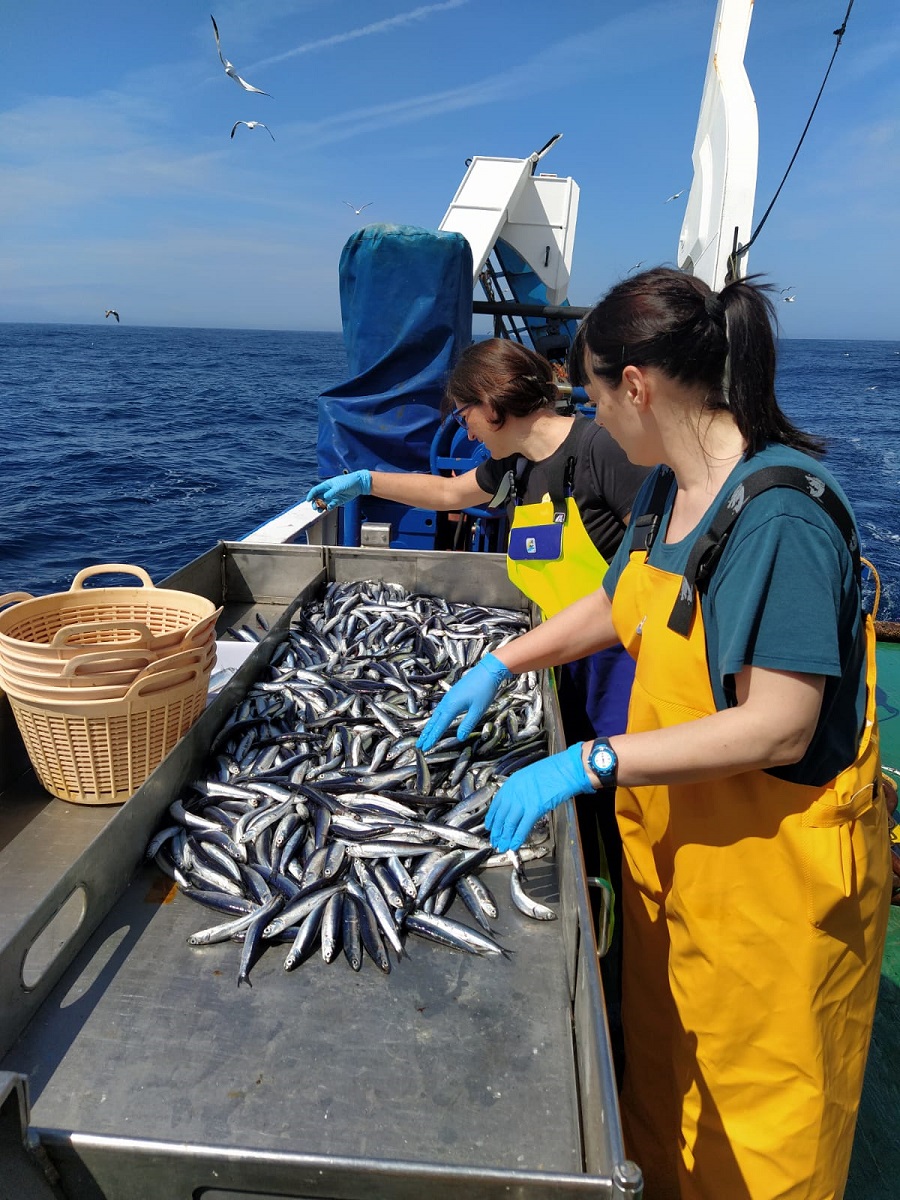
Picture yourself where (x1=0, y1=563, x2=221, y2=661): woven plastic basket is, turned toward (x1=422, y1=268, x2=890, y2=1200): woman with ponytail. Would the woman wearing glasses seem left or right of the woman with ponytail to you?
left

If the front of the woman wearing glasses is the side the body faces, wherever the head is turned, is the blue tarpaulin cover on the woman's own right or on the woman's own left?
on the woman's own right

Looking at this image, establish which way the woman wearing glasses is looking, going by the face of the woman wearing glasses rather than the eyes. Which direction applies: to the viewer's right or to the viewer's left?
to the viewer's left

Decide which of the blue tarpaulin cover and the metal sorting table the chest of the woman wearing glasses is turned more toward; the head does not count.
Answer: the metal sorting table

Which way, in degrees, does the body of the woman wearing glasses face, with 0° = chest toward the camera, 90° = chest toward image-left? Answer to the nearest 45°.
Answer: approximately 45°
